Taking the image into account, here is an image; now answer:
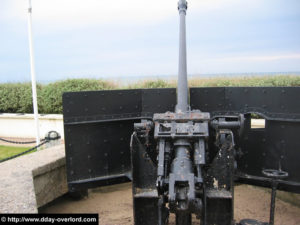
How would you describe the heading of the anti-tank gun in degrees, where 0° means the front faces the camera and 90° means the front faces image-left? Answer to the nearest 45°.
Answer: approximately 180°

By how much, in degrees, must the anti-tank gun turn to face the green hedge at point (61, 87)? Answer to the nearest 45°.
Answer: approximately 45° to its left

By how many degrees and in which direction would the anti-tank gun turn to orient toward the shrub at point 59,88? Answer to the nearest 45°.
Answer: approximately 45° to its left

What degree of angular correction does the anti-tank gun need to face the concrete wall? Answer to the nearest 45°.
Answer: approximately 45° to its left

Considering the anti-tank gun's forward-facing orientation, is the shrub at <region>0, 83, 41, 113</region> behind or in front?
in front
